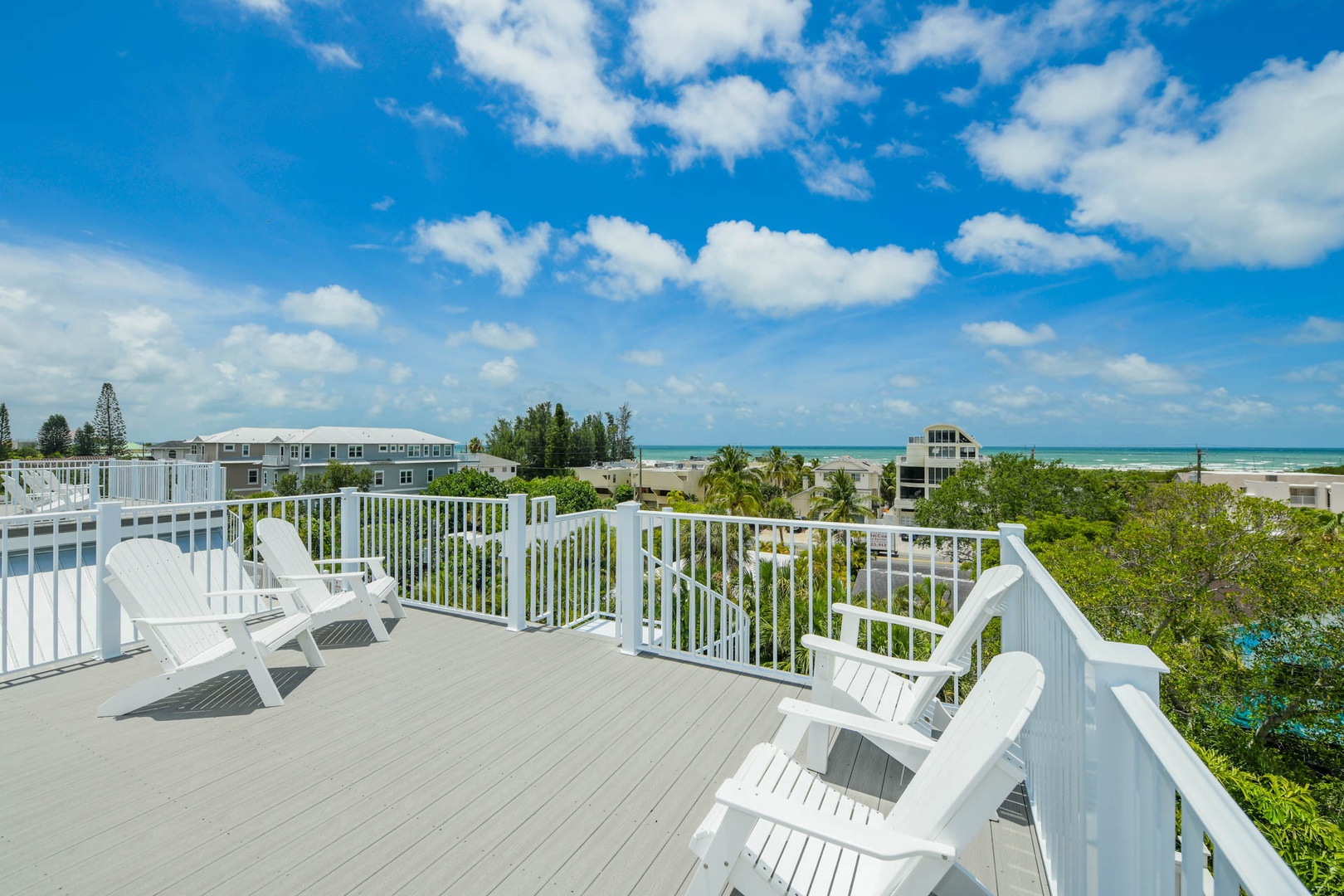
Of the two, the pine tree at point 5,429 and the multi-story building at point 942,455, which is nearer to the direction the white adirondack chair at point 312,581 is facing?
the multi-story building

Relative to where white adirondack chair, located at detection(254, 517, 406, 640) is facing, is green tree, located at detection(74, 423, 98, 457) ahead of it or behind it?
behind

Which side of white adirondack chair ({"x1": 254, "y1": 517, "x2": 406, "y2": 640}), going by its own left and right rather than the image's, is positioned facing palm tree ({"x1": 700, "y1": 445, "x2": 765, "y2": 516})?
left

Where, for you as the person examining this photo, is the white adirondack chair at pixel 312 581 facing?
facing the viewer and to the right of the viewer

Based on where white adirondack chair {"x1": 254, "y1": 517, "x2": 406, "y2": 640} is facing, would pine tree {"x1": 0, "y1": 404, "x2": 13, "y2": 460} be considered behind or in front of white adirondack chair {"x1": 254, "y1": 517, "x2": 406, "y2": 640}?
behind

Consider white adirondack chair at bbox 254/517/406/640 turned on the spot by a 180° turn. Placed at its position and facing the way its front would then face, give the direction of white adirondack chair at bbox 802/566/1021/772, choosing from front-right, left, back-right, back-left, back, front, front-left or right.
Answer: back

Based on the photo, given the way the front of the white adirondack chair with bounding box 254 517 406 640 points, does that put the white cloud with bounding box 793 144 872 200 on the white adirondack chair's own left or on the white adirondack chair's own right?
on the white adirondack chair's own left

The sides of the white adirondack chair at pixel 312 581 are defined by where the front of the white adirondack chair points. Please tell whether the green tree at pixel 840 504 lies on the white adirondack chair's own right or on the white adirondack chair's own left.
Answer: on the white adirondack chair's own left

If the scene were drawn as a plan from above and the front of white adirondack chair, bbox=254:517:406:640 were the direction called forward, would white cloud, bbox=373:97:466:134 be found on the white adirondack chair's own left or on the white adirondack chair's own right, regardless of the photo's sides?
on the white adirondack chair's own left

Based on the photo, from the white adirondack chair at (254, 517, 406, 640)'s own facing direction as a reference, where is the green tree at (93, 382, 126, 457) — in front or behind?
behind
